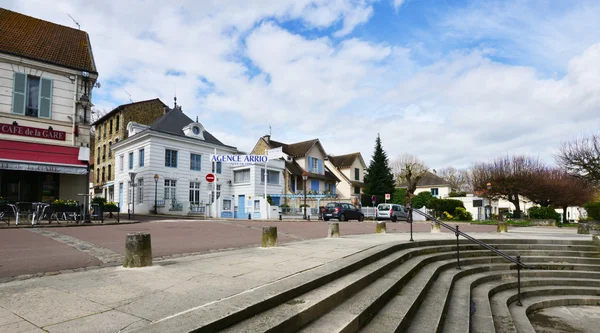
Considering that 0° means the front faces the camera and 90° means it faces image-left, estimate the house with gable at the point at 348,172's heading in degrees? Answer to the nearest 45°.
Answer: approximately 315°

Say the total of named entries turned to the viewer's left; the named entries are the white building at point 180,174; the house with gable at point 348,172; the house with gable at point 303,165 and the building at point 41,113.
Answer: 0

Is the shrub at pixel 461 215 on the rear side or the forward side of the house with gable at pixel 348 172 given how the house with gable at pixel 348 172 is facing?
on the forward side

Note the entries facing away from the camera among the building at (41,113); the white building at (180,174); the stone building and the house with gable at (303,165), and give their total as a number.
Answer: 0

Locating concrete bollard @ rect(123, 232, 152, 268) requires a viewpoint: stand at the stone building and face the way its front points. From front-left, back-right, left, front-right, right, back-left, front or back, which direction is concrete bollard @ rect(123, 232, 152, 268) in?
front-left

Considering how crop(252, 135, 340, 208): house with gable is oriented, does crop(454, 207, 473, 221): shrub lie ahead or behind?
ahead

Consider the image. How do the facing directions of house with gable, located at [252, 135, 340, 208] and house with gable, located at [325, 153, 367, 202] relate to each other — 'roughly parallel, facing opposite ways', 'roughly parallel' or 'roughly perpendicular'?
roughly parallel

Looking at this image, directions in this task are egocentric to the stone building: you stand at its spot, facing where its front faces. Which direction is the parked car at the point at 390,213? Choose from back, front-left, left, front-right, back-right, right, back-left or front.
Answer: left

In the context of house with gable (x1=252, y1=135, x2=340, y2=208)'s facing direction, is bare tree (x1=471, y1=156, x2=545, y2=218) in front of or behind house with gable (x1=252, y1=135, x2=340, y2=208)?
in front

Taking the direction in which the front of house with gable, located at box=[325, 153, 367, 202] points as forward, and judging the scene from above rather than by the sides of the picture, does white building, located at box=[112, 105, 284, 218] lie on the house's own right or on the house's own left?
on the house's own right

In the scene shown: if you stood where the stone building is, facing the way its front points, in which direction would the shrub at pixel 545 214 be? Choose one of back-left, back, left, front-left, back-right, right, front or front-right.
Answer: left

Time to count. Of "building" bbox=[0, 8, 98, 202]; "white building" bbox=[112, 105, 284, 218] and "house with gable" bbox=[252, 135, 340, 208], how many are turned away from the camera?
0

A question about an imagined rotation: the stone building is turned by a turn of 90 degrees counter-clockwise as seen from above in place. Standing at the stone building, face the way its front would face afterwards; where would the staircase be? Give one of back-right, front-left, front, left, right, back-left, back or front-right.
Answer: front-right
